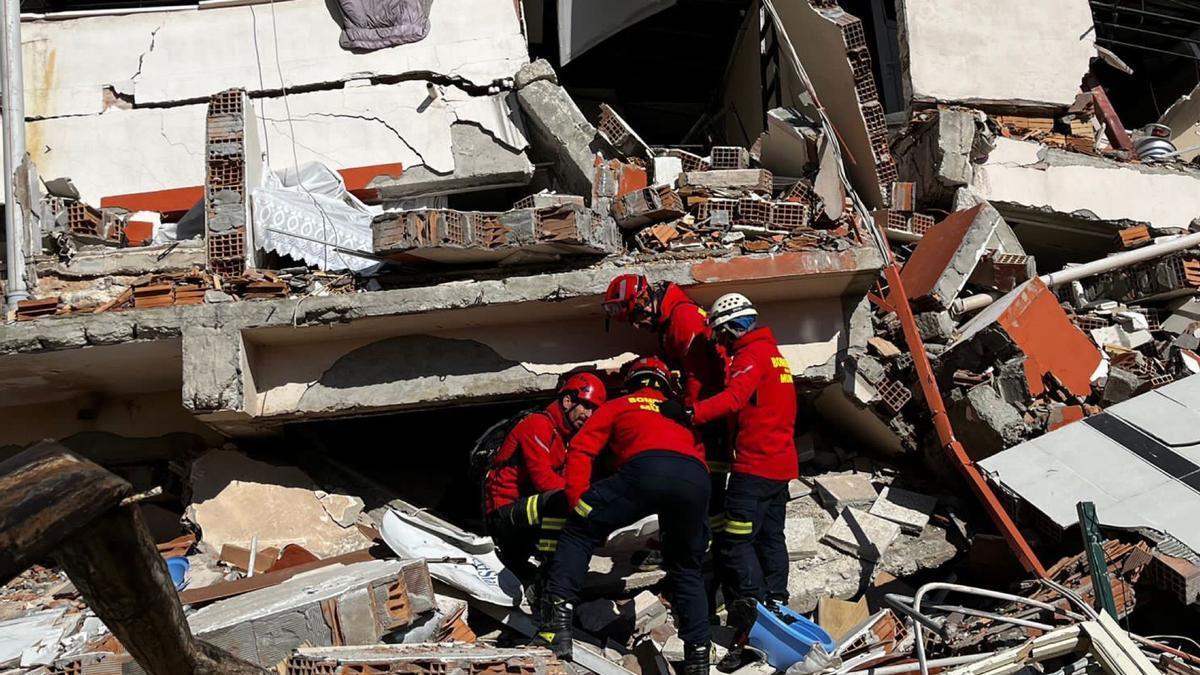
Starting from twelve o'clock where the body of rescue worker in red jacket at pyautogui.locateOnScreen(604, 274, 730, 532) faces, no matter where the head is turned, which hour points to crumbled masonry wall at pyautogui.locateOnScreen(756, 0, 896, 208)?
The crumbled masonry wall is roughly at 4 o'clock from the rescue worker in red jacket.

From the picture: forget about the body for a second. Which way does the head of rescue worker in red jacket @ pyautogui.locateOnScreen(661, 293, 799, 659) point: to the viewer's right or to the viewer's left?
to the viewer's left

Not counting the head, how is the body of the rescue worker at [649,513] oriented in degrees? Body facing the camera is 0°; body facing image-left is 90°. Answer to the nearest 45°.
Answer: approximately 180°

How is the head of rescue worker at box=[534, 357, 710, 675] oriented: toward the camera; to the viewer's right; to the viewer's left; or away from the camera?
away from the camera

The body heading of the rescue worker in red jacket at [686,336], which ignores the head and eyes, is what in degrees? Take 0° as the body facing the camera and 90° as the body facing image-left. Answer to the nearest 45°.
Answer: approximately 90°

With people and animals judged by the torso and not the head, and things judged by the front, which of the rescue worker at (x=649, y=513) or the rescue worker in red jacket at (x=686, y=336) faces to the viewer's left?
the rescue worker in red jacket

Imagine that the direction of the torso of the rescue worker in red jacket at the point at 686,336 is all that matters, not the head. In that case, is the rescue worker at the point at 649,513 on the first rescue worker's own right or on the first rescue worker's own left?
on the first rescue worker's own left

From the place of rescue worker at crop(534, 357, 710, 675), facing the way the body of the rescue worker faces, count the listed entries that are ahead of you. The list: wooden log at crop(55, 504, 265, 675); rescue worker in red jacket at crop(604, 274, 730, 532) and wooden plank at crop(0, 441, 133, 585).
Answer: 1

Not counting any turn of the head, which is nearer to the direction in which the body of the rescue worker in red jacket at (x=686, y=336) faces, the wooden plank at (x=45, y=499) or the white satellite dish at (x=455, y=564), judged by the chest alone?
the white satellite dish

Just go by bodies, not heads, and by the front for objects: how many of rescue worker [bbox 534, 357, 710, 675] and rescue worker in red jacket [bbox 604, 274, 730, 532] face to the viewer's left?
1

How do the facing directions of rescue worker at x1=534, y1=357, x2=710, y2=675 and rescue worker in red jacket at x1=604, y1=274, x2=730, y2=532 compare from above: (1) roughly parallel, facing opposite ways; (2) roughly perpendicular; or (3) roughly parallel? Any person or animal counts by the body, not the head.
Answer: roughly perpendicular
